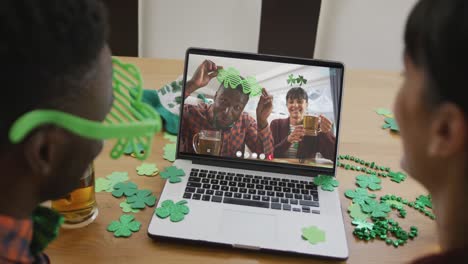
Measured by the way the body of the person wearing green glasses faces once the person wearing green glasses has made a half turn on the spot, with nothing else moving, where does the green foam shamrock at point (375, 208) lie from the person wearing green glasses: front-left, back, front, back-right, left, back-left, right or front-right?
back-left

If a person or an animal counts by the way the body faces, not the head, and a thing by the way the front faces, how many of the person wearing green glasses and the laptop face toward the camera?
1

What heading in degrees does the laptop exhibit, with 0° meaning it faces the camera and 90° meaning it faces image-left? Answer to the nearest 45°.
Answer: approximately 0°

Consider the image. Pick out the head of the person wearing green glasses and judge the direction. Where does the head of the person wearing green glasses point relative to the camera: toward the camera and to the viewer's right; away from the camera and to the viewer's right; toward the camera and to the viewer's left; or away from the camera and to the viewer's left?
away from the camera and to the viewer's right

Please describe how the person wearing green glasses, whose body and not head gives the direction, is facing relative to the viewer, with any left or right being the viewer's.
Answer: facing away from the viewer and to the right of the viewer

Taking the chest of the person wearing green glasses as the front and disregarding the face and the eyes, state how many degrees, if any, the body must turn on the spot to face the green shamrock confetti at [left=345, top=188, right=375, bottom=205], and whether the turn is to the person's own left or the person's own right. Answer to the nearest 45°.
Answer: approximately 45° to the person's own right

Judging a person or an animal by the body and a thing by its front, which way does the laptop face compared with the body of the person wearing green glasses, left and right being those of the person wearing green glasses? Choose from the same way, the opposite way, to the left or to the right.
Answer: the opposite way
